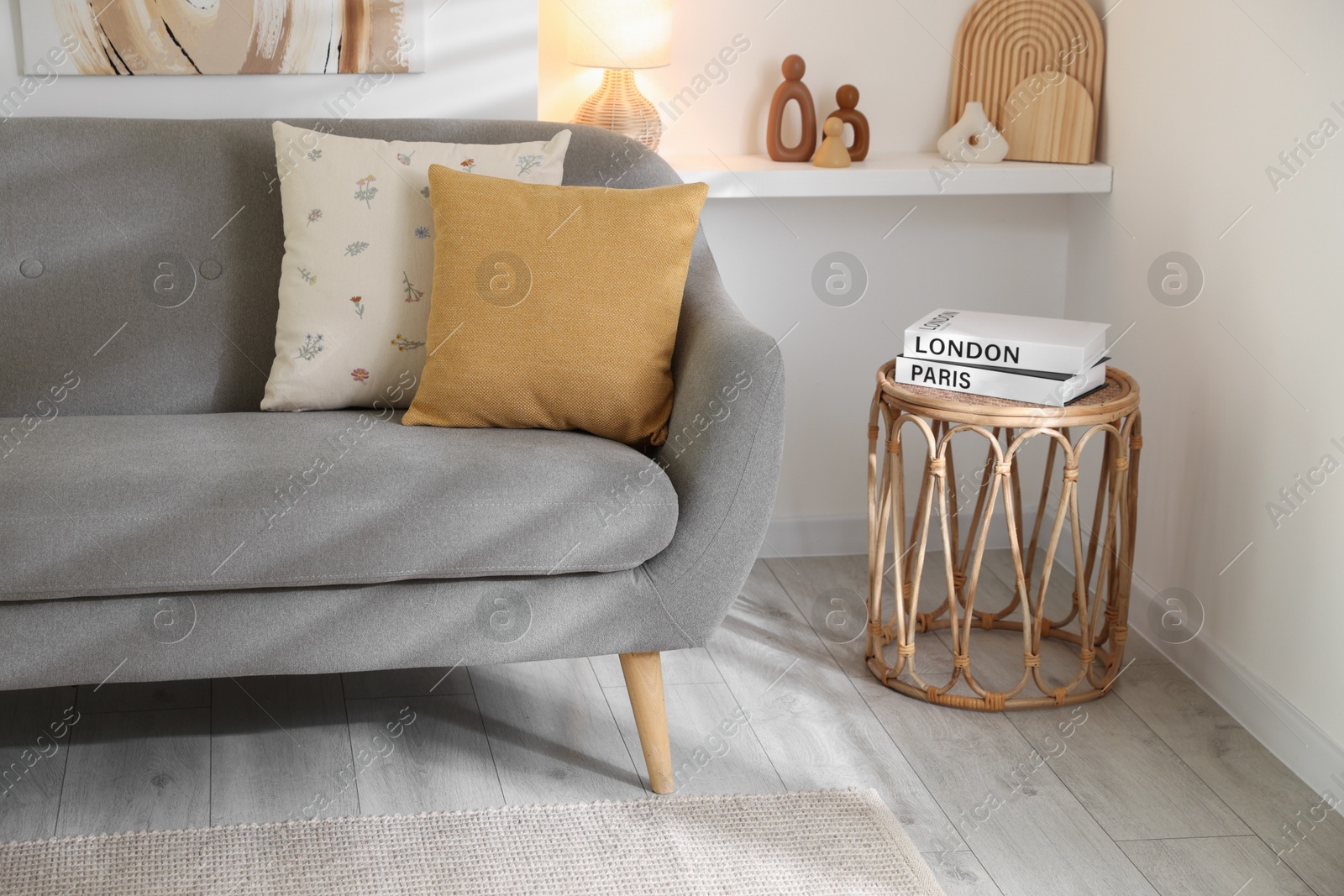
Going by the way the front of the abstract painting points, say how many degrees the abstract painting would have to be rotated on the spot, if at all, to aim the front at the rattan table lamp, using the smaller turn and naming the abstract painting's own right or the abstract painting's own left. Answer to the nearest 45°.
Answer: approximately 90° to the abstract painting's own left

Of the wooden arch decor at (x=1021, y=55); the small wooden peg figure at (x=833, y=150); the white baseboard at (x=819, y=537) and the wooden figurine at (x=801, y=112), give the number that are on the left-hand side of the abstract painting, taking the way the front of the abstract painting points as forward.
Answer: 4

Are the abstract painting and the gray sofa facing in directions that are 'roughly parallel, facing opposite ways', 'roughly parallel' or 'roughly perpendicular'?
roughly parallel

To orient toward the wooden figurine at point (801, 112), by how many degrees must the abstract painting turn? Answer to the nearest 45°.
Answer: approximately 90° to its left

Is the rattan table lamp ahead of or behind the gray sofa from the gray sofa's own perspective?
behind

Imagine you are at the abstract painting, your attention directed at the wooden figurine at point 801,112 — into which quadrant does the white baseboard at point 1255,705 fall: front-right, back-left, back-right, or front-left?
front-right

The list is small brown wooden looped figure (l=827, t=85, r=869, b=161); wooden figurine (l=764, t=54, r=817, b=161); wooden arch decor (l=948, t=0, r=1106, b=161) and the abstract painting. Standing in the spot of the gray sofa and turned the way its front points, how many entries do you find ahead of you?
0

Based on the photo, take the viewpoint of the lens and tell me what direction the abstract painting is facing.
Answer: facing the viewer

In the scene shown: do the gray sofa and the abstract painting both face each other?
no

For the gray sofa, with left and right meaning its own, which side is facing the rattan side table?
left

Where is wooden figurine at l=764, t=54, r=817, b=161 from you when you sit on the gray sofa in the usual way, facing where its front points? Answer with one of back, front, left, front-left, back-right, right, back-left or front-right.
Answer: back-left

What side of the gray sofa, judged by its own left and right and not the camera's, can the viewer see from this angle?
front

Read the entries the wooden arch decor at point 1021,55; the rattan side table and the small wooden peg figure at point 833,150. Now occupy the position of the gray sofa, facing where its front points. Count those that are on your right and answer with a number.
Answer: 0

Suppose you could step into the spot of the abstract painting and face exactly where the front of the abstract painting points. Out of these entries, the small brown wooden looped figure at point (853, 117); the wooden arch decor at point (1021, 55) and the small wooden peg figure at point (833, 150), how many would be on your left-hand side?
3

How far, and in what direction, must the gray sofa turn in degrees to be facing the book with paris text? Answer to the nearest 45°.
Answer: approximately 90° to its left

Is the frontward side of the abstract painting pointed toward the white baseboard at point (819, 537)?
no

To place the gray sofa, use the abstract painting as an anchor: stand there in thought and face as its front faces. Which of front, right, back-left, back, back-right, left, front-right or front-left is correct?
front

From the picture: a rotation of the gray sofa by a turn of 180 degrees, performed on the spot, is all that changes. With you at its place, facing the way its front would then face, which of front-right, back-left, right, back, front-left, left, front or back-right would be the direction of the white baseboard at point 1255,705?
right
